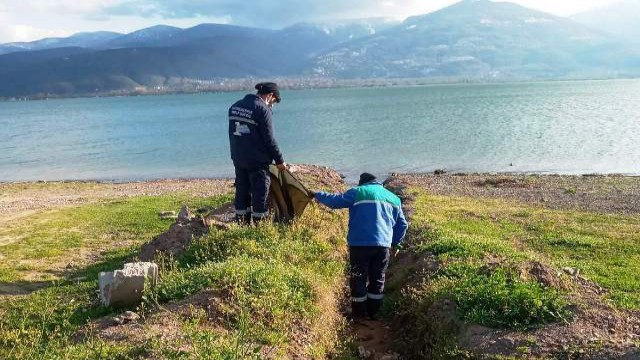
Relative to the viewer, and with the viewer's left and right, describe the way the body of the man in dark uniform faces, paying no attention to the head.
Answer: facing away from the viewer and to the right of the viewer

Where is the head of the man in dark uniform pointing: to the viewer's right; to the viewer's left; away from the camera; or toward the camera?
to the viewer's right

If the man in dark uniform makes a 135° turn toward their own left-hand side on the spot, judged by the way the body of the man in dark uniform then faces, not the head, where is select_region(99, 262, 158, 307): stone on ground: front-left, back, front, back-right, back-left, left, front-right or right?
front-left
